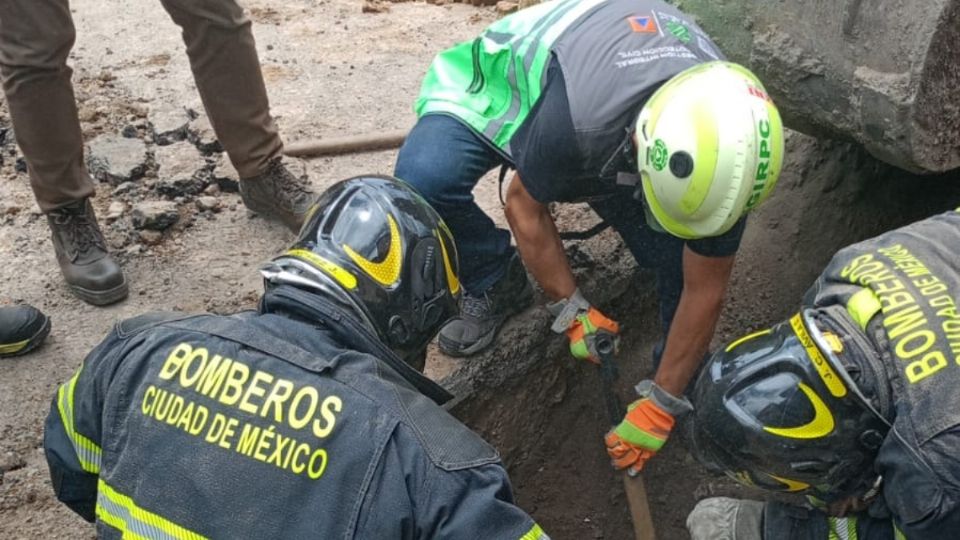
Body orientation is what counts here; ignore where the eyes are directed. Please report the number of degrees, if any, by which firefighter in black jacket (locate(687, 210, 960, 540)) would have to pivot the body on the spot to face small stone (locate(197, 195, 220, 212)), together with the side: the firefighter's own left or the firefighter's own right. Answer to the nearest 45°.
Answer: approximately 45° to the firefighter's own right

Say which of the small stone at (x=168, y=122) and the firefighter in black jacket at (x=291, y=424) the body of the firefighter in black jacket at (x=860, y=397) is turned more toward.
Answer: the firefighter in black jacket

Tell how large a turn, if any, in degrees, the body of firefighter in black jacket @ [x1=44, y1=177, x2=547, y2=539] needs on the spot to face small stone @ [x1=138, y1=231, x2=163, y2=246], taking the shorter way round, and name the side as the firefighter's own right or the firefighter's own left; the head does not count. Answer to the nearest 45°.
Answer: approximately 45° to the firefighter's own left

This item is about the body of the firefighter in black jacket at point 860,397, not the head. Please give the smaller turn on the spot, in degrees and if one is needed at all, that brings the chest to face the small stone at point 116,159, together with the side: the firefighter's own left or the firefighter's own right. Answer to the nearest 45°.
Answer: approximately 45° to the firefighter's own right

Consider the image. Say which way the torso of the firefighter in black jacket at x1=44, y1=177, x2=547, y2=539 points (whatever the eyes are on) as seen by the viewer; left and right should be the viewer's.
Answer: facing away from the viewer and to the right of the viewer

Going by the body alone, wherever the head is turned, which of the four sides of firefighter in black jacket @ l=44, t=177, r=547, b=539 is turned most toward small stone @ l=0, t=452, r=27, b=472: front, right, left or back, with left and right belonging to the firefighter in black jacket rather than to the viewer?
left

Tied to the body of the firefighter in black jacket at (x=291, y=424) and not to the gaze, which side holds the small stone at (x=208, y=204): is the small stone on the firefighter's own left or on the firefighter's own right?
on the firefighter's own left

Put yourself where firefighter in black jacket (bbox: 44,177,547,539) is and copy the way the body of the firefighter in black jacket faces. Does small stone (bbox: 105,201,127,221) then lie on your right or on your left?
on your left

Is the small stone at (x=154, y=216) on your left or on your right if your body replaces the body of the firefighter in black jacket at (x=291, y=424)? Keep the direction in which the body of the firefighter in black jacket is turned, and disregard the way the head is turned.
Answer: on your left
